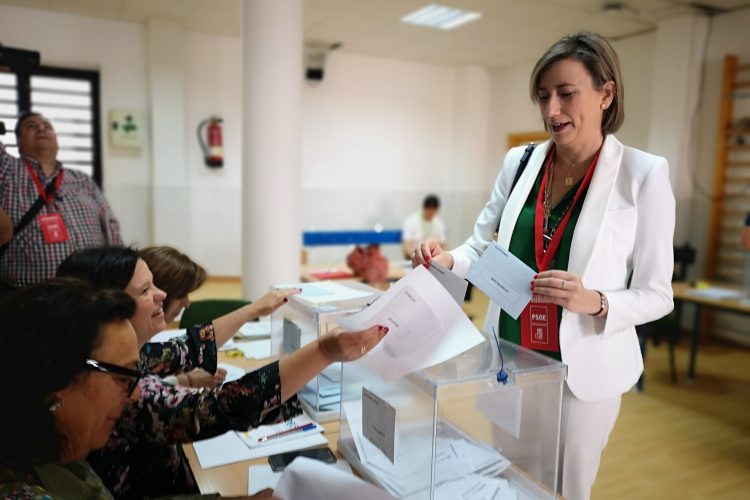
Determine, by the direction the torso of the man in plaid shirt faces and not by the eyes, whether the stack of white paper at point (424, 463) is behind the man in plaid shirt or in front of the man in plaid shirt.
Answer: in front

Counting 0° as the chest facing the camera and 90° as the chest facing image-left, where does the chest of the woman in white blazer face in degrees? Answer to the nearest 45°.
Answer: approximately 45°

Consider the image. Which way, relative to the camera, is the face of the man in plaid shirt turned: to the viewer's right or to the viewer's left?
to the viewer's right

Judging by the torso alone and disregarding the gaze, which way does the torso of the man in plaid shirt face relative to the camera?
toward the camera

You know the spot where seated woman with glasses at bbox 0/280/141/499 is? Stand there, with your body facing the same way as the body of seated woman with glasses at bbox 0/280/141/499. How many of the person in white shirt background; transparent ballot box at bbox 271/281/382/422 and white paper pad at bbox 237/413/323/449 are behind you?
0

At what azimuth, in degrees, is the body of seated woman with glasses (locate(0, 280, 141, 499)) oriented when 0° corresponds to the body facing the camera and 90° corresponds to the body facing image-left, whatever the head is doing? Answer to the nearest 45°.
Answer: approximately 270°

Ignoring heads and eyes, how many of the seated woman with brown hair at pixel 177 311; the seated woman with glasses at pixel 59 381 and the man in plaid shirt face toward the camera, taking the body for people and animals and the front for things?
1

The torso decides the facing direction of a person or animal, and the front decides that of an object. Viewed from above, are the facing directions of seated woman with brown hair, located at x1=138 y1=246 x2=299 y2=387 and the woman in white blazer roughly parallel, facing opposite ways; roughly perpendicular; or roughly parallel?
roughly parallel, facing opposite ways

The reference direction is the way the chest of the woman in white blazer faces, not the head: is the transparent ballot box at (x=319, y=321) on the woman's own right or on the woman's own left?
on the woman's own right

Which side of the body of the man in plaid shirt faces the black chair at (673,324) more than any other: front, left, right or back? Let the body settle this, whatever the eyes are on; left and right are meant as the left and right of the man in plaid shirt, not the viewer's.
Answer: left

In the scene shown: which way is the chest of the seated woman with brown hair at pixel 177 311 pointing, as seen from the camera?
to the viewer's right

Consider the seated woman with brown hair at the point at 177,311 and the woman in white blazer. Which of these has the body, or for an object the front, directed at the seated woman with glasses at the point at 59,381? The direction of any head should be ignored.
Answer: the woman in white blazer

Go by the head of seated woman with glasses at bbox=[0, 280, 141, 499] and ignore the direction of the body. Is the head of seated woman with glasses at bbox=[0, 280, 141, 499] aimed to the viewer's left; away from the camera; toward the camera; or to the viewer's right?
to the viewer's right

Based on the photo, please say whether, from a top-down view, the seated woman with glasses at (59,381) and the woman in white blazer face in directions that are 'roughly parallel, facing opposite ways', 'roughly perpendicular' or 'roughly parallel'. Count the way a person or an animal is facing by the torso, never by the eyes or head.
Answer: roughly parallel, facing opposite ways

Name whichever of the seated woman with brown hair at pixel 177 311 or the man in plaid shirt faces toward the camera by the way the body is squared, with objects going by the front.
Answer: the man in plaid shirt

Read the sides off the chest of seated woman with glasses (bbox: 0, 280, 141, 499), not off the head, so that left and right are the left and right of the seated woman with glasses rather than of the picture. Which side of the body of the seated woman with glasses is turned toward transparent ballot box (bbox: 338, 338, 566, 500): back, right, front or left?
front
